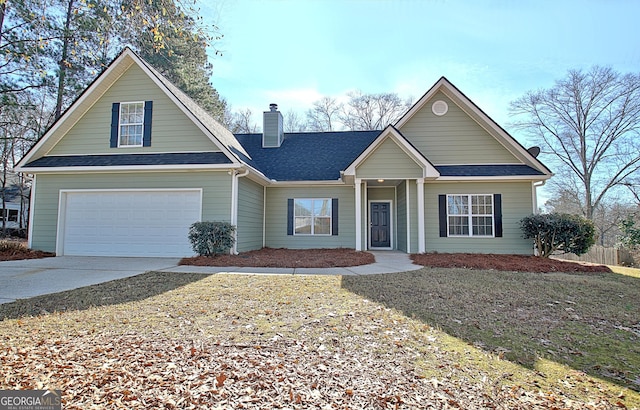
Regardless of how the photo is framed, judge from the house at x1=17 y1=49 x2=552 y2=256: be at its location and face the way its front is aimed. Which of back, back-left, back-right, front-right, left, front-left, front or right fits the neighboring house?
back-right

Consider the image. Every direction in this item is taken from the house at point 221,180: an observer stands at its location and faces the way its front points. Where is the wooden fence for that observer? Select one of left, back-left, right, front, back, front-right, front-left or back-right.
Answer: left

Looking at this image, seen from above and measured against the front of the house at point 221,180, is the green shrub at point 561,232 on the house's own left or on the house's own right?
on the house's own left

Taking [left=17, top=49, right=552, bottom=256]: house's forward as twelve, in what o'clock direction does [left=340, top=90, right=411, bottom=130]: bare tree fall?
The bare tree is roughly at 7 o'clock from the house.

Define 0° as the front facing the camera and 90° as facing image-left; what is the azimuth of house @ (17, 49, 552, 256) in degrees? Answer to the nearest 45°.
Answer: approximately 0°

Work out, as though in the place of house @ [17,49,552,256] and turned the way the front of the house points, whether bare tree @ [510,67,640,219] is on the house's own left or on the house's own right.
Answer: on the house's own left

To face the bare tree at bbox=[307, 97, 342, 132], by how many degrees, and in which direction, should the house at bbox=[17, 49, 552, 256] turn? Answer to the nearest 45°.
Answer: approximately 180°
